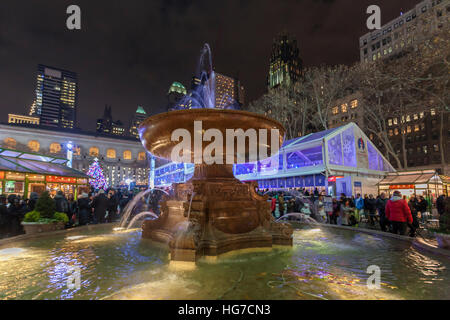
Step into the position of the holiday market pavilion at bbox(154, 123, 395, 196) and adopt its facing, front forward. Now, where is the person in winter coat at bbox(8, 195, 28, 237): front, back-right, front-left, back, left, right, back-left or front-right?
right

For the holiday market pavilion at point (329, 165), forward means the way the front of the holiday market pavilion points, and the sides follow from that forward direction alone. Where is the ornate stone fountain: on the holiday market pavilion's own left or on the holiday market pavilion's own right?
on the holiday market pavilion's own right

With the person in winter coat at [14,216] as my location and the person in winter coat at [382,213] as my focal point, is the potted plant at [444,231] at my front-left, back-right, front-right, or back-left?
front-right

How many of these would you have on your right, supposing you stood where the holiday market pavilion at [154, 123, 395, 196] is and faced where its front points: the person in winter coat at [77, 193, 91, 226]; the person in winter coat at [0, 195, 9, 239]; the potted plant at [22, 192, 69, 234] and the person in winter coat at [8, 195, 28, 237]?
4

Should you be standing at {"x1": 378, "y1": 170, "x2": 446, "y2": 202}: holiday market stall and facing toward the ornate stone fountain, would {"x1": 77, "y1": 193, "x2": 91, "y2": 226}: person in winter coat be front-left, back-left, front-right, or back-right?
front-right

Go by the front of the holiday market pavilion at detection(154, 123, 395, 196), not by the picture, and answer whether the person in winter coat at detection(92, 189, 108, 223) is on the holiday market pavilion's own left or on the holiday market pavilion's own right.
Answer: on the holiday market pavilion's own right

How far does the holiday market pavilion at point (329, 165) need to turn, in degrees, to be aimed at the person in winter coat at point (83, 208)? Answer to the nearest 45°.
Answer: approximately 90° to its right

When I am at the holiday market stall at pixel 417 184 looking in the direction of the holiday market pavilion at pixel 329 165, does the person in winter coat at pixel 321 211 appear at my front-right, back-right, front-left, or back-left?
front-left

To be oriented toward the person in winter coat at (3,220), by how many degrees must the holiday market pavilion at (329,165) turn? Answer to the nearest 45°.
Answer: approximately 90° to its right

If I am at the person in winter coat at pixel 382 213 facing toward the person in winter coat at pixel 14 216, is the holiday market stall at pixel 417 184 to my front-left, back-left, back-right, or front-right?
back-right

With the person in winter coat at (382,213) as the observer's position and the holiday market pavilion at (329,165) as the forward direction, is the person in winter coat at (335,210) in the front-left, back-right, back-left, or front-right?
front-left

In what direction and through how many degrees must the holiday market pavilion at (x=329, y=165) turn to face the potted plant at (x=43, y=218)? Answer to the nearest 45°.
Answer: approximately 90° to its right
